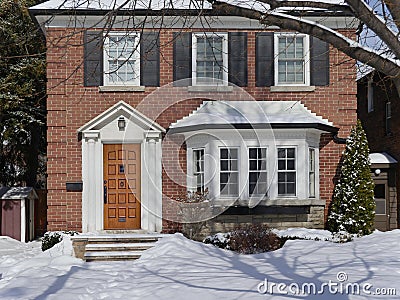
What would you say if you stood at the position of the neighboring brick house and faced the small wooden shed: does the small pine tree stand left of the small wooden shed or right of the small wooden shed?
left

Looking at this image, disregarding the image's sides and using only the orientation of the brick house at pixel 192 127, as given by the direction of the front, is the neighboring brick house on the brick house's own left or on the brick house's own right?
on the brick house's own left

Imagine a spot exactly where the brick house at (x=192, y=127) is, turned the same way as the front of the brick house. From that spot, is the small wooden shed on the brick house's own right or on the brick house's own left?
on the brick house's own right

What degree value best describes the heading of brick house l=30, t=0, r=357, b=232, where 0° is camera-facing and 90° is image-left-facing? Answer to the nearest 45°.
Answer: approximately 0°

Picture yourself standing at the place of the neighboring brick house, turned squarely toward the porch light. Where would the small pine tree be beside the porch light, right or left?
left
